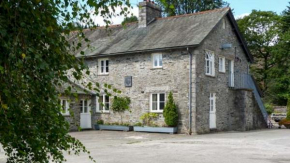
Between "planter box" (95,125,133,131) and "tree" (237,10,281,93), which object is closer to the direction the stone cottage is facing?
the planter box

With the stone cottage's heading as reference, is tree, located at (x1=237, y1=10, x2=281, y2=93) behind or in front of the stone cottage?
behind

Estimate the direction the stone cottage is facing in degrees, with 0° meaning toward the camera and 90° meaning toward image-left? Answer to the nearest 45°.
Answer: approximately 45°
